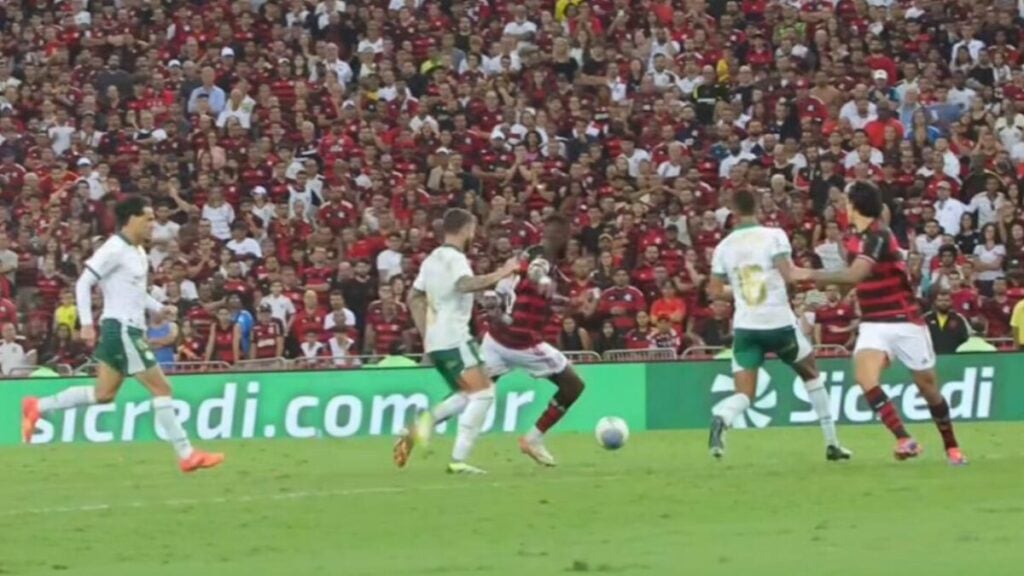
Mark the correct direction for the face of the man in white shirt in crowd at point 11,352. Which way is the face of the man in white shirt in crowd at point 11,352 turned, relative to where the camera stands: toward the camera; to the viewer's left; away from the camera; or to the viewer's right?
toward the camera

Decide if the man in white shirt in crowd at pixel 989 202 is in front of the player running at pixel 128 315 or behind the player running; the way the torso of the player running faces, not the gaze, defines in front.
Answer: in front

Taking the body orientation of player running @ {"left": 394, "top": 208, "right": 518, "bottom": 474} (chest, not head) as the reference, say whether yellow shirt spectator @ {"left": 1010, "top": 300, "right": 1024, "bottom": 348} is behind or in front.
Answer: in front

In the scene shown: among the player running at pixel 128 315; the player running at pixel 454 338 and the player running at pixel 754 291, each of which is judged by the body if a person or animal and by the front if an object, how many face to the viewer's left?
0

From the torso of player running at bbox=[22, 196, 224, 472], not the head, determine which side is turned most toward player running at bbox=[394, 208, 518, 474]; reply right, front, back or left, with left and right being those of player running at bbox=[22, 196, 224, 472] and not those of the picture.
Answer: front

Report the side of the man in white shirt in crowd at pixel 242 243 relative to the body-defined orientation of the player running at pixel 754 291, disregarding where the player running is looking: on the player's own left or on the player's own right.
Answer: on the player's own left

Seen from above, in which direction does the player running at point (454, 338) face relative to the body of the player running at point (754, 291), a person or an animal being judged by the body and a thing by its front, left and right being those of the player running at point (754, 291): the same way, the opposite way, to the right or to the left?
the same way

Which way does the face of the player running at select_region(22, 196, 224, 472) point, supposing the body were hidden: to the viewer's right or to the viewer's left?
to the viewer's right

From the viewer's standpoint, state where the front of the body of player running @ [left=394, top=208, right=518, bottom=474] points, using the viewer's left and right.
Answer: facing away from the viewer and to the right of the viewer

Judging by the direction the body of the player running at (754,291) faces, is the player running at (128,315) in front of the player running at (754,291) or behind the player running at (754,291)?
behind

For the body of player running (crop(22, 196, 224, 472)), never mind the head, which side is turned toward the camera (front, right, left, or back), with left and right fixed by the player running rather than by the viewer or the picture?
right

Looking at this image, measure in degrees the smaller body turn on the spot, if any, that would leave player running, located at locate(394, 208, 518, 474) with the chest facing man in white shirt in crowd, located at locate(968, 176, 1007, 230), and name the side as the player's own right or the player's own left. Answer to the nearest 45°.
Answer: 0° — they already face them

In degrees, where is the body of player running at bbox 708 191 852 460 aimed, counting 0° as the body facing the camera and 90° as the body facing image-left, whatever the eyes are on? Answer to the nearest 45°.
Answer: approximately 225°
